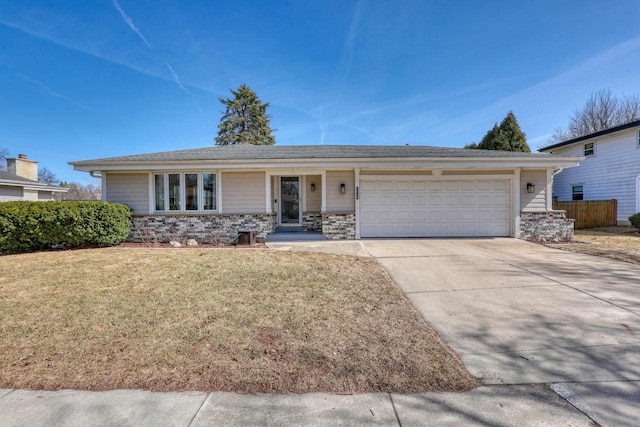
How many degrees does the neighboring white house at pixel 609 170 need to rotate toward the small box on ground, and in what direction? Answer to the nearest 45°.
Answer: approximately 90° to its right

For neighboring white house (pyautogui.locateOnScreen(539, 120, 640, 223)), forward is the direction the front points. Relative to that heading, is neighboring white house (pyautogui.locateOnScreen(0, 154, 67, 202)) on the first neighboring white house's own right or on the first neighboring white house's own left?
on the first neighboring white house's own right

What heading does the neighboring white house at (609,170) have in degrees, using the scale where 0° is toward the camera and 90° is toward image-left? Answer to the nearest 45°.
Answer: approximately 315°

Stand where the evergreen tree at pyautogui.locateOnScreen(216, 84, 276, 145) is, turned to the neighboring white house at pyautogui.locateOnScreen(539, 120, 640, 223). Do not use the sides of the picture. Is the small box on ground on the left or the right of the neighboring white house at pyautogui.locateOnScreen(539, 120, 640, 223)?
right

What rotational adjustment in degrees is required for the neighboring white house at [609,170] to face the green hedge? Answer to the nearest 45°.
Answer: approximately 90° to its right

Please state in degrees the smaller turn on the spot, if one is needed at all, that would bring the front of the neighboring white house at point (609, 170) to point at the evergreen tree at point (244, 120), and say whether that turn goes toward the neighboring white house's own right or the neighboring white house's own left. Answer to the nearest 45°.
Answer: approximately 135° to the neighboring white house's own right

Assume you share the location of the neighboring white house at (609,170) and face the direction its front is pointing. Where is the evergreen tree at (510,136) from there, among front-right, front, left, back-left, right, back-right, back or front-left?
back-right
